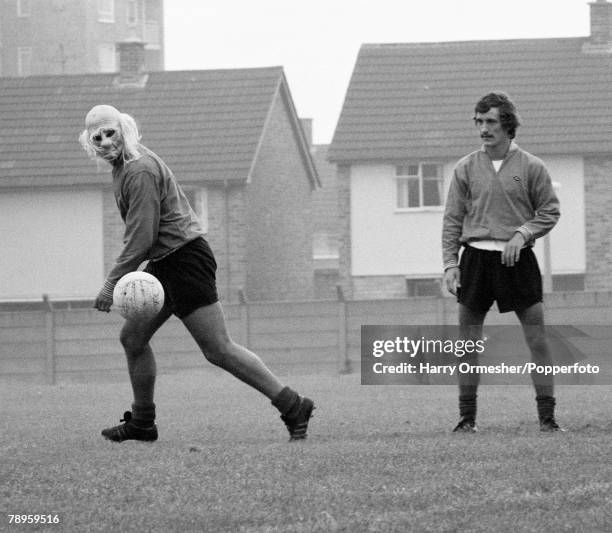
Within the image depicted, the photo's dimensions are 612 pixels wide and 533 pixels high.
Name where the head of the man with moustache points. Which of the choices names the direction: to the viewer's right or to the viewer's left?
to the viewer's left

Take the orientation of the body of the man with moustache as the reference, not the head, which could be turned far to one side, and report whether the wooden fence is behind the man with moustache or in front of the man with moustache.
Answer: behind

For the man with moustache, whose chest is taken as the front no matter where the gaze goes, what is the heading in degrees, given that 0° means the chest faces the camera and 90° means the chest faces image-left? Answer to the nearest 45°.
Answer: approximately 0°
